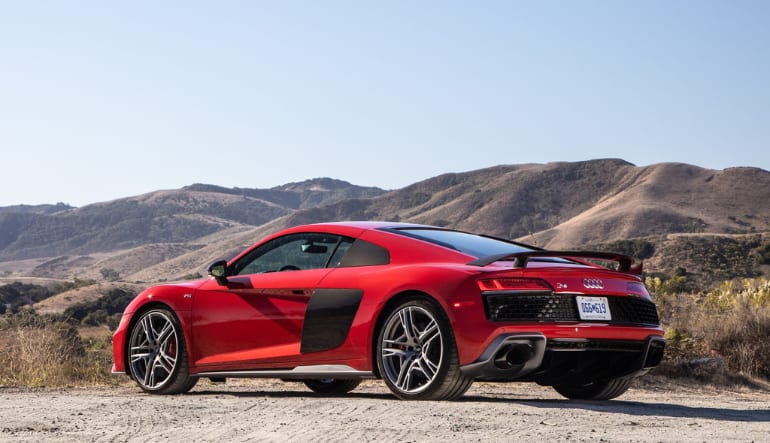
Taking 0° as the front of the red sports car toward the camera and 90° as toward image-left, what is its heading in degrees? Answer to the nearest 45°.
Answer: approximately 135°
